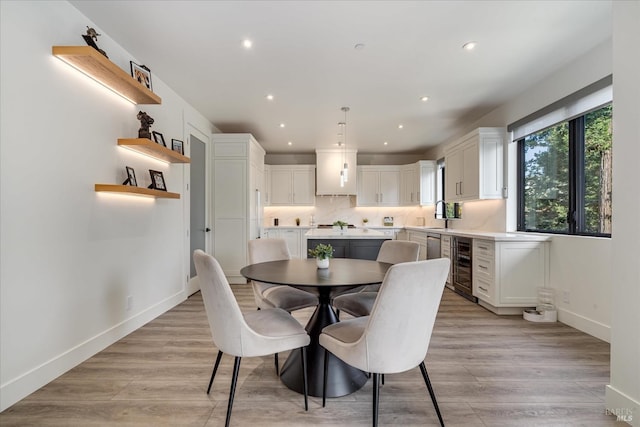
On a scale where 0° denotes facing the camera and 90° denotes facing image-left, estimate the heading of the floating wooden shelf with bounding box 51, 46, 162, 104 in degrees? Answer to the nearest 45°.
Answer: approximately 315°

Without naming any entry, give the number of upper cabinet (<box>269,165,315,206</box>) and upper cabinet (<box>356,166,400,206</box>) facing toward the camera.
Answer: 2

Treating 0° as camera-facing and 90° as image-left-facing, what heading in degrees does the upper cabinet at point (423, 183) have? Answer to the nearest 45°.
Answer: approximately 45°

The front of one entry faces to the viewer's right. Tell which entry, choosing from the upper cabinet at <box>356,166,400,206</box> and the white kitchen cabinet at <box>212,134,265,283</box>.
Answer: the white kitchen cabinet

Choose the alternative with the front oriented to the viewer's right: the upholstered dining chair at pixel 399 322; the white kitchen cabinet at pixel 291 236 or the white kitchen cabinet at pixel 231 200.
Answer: the white kitchen cabinet at pixel 231 200

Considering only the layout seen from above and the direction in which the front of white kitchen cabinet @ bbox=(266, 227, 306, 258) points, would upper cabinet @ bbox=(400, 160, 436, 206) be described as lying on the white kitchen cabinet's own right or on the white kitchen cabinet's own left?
on the white kitchen cabinet's own left

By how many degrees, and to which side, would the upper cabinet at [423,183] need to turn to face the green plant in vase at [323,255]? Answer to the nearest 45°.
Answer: approximately 45° to its left

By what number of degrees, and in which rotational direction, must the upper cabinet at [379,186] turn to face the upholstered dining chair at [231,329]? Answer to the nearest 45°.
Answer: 0° — it already faces it

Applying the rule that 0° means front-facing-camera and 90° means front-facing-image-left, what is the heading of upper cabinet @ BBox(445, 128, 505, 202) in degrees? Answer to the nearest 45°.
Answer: approximately 45°

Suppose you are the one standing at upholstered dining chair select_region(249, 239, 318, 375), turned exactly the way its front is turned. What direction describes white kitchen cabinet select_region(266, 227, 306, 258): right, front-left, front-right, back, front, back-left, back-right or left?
back-left

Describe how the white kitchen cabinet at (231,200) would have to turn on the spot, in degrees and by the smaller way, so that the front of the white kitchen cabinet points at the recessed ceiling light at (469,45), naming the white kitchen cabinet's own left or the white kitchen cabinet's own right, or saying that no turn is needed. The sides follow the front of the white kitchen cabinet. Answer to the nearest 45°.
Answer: approximately 45° to the white kitchen cabinet's own right

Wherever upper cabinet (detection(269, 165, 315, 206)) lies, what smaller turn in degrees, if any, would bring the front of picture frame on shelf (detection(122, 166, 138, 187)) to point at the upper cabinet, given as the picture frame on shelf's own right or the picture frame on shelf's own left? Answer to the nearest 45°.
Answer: approximately 90° to the picture frame on shelf's own left
